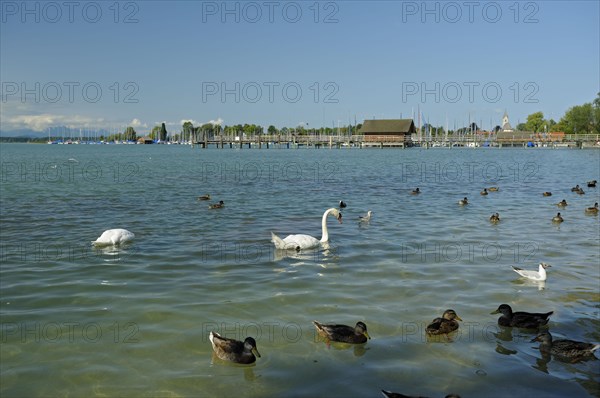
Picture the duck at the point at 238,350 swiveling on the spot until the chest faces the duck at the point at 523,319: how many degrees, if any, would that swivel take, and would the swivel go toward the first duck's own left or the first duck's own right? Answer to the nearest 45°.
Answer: approximately 45° to the first duck's own left

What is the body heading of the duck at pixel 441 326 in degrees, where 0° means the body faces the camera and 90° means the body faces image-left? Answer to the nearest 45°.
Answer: approximately 270°

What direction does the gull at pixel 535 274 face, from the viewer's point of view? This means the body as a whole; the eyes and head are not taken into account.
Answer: to the viewer's right

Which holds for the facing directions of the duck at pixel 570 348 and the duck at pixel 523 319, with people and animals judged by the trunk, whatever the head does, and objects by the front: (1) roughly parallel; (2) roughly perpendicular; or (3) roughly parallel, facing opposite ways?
roughly parallel

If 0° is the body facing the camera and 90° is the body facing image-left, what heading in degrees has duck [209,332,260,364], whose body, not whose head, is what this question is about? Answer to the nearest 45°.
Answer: approximately 315°

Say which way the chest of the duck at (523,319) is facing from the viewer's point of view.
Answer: to the viewer's left

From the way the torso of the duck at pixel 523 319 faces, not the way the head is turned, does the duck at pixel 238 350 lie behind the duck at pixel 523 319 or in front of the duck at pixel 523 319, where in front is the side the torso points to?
in front

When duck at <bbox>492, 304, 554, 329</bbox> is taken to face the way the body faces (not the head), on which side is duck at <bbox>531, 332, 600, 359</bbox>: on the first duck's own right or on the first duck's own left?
on the first duck's own left

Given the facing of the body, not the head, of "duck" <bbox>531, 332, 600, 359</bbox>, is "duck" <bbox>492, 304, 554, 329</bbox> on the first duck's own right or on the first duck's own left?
on the first duck's own right

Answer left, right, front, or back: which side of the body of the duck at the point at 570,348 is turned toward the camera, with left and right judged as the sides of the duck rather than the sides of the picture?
left

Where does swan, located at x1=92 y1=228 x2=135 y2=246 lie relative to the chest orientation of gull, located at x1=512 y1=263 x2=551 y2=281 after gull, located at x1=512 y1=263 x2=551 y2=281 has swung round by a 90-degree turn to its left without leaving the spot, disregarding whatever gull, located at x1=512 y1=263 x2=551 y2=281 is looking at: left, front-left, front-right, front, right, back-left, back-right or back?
left

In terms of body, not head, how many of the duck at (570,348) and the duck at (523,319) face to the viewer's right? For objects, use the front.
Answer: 0

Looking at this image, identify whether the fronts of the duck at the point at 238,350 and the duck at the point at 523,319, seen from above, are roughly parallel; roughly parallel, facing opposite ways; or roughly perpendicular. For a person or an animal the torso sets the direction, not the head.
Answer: roughly parallel, facing opposite ways
